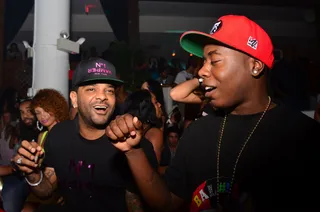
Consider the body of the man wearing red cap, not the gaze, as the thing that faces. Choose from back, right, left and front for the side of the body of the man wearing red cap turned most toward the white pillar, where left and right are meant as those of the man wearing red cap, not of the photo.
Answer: right

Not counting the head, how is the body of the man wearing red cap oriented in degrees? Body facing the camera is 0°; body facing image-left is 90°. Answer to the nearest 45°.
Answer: approximately 45°

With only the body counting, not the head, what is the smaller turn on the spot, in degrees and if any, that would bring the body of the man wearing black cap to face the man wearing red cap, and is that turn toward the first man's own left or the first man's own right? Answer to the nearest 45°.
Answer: approximately 45° to the first man's own left

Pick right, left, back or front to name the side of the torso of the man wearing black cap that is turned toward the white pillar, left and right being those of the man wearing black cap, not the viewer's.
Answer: back

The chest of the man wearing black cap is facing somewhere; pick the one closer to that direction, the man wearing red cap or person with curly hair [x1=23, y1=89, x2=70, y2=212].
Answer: the man wearing red cap

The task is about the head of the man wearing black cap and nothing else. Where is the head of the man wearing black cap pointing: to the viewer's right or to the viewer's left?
to the viewer's right

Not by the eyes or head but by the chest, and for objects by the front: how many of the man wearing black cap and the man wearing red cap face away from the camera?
0

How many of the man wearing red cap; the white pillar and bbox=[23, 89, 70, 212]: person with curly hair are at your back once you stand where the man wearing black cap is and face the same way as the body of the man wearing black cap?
2

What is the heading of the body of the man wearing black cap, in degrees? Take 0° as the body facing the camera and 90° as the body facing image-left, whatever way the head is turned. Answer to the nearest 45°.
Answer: approximately 0°
